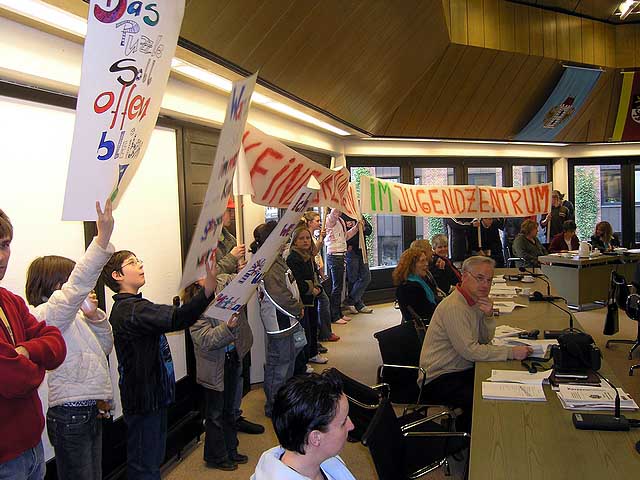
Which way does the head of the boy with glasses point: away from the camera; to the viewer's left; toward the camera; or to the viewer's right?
to the viewer's right

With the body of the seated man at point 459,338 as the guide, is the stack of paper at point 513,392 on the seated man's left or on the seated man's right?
on the seated man's right

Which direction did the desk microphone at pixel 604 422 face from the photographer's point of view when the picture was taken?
facing to the left of the viewer

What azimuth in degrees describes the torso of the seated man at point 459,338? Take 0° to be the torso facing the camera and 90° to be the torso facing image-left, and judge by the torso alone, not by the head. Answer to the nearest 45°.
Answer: approximately 270°

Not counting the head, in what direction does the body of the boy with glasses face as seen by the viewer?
to the viewer's right

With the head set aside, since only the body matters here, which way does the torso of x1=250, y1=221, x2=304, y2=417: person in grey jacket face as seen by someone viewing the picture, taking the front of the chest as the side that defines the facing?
to the viewer's right

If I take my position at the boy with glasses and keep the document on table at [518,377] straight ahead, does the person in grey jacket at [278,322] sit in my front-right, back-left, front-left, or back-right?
front-left
